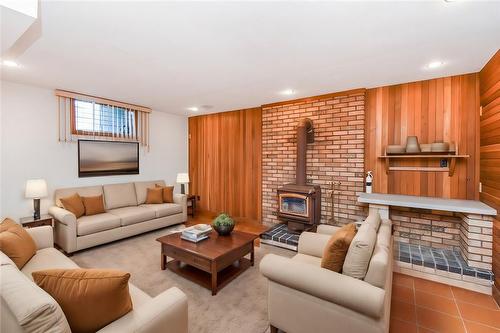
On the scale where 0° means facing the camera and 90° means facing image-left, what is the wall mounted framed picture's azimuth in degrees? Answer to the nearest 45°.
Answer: approximately 315°

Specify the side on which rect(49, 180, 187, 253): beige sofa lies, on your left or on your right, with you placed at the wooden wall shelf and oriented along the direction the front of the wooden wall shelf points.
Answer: on your right

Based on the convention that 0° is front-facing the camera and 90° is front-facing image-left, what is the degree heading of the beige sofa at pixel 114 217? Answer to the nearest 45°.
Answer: approximately 315°

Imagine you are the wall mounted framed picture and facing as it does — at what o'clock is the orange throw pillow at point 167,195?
The orange throw pillow is roughly at 11 o'clock from the wall mounted framed picture.

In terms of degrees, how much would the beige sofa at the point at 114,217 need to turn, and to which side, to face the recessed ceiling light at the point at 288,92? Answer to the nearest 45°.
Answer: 0° — it already faces it

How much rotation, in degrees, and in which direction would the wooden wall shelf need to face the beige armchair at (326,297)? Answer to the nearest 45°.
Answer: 0° — it already faces it
